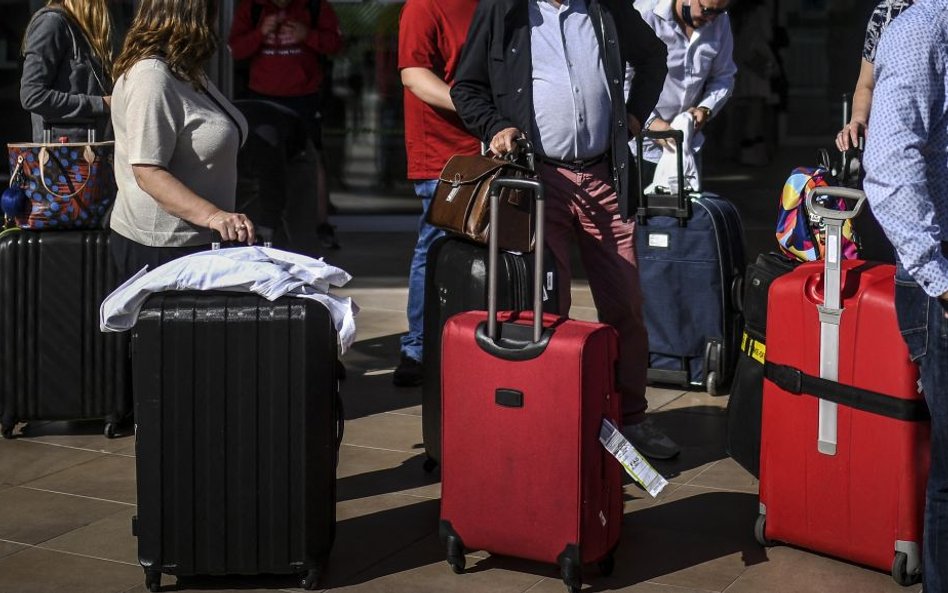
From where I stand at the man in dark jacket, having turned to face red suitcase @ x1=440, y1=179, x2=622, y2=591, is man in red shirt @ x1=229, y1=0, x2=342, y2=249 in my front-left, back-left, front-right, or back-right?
back-right

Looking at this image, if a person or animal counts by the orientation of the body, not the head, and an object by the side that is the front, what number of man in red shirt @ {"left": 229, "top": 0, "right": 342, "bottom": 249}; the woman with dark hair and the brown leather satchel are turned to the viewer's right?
1

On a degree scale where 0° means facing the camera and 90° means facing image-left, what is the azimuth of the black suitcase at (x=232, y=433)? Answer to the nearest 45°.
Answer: approximately 0°

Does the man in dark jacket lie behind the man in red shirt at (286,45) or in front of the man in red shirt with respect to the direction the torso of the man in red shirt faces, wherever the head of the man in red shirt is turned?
in front

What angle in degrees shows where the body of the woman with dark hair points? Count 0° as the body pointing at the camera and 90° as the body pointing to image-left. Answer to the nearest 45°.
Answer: approximately 270°
